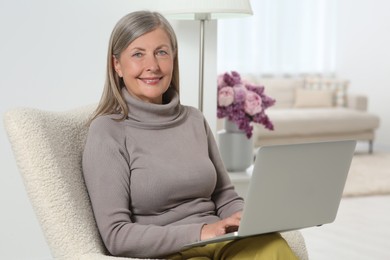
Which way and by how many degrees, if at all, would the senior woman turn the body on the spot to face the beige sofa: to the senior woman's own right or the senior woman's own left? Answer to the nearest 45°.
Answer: approximately 135° to the senior woman's own left

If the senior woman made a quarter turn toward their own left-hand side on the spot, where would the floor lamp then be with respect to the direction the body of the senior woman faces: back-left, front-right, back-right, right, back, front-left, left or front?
front-left

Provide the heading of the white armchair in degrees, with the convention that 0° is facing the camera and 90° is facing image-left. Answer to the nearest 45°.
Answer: approximately 315°

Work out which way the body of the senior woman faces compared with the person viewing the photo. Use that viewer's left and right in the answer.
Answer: facing the viewer and to the right of the viewer

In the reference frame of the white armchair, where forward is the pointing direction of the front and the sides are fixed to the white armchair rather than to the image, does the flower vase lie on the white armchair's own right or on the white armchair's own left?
on the white armchair's own left
